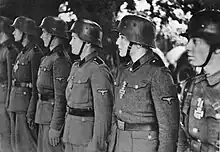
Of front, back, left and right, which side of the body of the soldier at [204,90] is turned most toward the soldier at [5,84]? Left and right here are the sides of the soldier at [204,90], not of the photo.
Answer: right

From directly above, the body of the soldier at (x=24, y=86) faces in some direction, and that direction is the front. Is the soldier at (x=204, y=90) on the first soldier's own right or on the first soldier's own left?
on the first soldier's own left

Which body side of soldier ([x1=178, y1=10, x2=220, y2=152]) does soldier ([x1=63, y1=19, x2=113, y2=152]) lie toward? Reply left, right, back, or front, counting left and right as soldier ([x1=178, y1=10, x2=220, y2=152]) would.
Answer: right

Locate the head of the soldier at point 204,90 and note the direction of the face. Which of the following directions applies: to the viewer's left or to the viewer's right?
to the viewer's left

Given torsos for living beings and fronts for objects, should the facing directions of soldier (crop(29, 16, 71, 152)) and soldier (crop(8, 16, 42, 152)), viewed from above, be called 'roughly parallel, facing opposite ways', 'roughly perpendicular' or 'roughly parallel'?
roughly parallel

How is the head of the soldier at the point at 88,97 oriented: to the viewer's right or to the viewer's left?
to the viewer's left

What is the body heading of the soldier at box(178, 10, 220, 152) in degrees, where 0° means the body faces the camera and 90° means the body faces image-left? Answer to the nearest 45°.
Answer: approximately 45°

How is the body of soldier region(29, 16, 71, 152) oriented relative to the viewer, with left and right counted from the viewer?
facing to the left of the viewer

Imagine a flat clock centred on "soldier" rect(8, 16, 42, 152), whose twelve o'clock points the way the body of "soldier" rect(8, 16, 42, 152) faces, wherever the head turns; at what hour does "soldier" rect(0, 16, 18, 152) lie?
"soldier" rect(0, 16, 18, 152) is roughly at 2 o'clock from "soldier" rect(8, 16, 42, 152).
